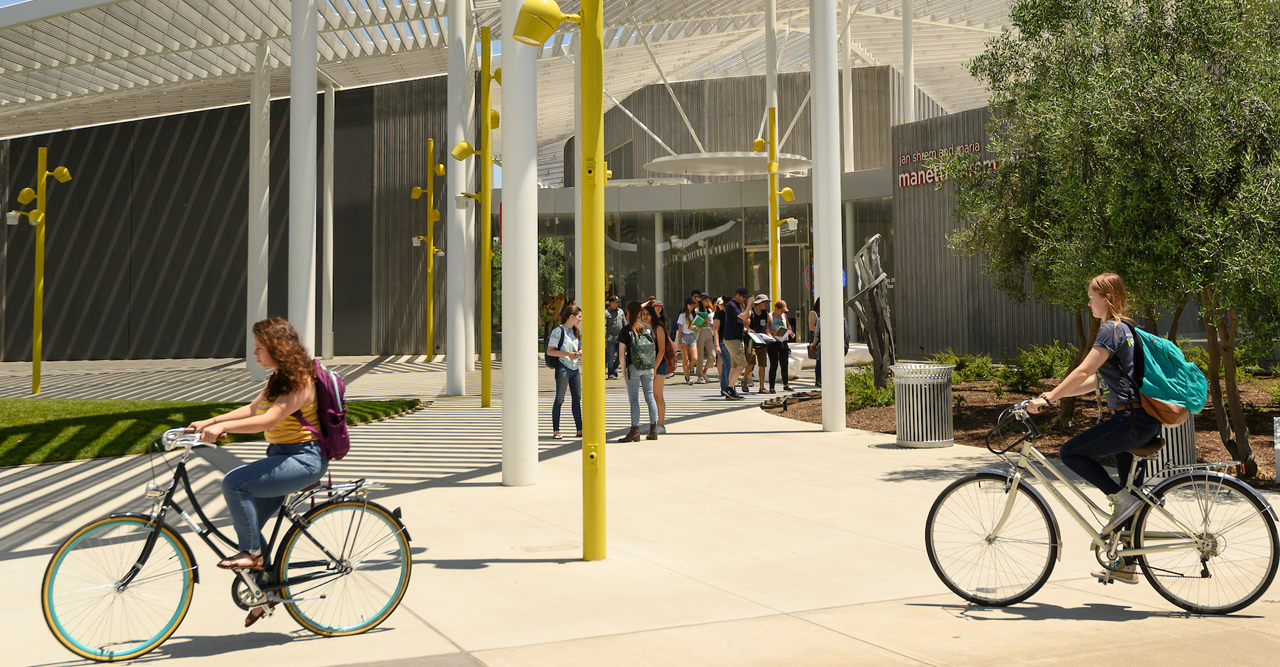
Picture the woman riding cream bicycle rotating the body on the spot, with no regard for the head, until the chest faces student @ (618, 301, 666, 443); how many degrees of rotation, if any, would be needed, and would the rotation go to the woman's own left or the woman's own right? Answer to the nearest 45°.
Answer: approximately 45° to the woman's own right

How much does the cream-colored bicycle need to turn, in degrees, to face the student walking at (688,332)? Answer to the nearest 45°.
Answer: approximately 45° to its right

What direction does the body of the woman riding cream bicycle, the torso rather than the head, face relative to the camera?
to the viewer's left

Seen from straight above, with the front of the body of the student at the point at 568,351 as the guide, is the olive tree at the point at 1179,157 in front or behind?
in front

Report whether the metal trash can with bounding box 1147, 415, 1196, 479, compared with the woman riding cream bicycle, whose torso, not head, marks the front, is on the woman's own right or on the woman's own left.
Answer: on the woman's own right

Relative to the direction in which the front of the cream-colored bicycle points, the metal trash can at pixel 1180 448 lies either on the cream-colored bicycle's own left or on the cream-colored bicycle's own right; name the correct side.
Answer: on the cream-colored bicycle's own right

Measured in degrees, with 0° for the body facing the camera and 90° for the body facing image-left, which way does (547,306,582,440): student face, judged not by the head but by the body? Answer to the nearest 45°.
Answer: approximately 315°

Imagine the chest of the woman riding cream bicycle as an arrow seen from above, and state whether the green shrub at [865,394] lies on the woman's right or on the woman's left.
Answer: on the woman's right

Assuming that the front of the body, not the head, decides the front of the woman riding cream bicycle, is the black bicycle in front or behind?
in front

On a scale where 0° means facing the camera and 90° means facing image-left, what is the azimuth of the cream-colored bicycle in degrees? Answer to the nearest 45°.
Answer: approximately 90°
